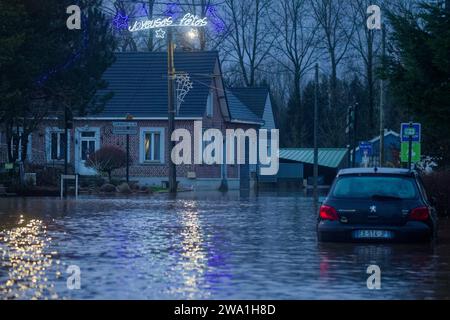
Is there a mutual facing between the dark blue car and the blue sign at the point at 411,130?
yes

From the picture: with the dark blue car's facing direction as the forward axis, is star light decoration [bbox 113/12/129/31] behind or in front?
in front

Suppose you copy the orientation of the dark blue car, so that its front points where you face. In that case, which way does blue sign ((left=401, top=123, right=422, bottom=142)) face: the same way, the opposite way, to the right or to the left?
the opposite way

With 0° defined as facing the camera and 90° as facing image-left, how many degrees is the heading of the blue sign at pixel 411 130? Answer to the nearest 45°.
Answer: approximately 0°

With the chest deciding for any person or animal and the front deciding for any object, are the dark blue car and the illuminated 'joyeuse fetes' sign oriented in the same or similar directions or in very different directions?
very different directions

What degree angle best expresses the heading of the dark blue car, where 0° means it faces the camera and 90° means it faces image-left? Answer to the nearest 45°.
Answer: approximately 180°

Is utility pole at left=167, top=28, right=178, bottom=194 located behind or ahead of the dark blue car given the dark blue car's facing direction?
ahead

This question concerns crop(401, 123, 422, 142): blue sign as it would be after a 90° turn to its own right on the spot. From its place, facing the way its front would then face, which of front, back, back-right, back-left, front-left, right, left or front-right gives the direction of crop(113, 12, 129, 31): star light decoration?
front-right

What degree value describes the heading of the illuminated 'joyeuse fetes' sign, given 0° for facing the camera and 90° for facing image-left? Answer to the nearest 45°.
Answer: approximately 0°

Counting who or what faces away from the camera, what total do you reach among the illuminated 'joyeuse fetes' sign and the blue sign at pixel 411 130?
0

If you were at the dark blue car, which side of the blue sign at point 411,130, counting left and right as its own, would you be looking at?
front

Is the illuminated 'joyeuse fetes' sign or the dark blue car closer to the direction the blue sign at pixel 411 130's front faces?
the dark blue car
